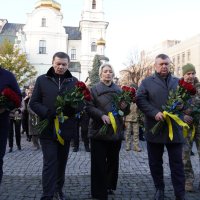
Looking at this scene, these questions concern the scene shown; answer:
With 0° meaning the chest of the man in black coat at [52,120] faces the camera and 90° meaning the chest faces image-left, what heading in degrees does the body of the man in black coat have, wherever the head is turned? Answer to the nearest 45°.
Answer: approximately 0°

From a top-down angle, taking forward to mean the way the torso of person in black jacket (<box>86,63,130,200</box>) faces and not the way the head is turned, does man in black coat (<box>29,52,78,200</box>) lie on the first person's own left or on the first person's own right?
on the first person's own right

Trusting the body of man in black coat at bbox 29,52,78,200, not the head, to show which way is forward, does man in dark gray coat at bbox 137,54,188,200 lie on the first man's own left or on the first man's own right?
on the first man's own left

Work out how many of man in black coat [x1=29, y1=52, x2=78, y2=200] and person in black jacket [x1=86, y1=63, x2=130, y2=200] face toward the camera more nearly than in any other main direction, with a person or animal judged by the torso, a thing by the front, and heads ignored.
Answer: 2

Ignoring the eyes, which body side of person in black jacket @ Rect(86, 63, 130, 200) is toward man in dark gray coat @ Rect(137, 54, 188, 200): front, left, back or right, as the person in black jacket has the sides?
left

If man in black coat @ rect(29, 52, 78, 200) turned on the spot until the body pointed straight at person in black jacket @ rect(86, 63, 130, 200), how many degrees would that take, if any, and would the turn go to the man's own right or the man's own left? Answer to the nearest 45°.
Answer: approximately 90° to the man's own left

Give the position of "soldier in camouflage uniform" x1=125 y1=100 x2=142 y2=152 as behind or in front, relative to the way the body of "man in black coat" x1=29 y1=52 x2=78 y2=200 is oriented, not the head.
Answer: behind

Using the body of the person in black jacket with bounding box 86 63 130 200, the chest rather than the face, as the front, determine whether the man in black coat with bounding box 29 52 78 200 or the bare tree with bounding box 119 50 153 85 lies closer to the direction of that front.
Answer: the man in black coat

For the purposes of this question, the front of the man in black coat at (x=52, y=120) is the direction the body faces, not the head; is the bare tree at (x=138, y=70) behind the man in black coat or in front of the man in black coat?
behind

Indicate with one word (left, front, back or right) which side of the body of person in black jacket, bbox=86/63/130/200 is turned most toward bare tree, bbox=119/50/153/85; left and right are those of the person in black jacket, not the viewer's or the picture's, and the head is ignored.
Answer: back

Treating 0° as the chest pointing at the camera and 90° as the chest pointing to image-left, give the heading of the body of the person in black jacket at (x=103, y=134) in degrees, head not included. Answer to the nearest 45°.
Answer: approximately 0°

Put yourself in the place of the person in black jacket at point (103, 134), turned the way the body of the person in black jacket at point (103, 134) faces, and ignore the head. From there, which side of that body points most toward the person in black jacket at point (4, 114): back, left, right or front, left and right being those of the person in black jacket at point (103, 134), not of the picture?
right
